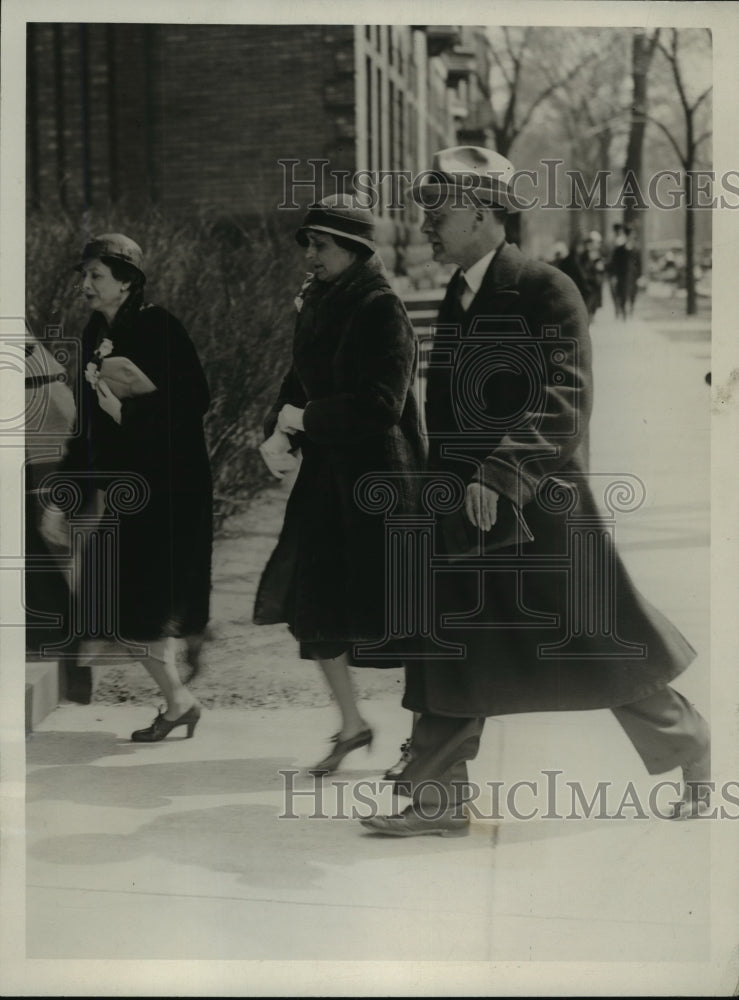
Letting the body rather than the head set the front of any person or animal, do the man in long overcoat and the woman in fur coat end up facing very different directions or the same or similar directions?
same or similar directions

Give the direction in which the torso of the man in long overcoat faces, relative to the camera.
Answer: to the viewer's left

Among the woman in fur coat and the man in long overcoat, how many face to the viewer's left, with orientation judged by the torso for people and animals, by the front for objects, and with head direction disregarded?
2

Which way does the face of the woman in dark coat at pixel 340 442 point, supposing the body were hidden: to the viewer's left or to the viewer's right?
to the viewer's left

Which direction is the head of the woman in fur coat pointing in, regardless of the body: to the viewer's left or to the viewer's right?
to the viewer's left

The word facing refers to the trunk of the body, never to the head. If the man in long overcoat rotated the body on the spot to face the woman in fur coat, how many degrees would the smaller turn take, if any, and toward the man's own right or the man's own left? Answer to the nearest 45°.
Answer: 0° — they already face them

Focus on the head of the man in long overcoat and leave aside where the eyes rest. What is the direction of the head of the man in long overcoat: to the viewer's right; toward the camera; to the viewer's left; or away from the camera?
to the viewer's left

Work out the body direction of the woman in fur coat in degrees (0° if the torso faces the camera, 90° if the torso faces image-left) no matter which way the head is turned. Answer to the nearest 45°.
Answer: approximately 90°

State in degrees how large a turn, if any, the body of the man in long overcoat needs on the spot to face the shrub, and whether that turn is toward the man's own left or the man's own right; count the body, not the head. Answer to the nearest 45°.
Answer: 0° — they already face it
